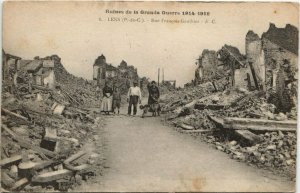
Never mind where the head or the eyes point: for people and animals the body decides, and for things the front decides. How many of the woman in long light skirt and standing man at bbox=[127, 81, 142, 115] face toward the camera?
2

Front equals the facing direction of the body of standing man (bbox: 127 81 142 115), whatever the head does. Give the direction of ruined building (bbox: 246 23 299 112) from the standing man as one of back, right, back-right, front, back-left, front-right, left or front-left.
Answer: left

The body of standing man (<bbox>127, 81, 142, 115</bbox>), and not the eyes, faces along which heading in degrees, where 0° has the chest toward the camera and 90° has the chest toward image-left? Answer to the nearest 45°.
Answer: approximately 0°

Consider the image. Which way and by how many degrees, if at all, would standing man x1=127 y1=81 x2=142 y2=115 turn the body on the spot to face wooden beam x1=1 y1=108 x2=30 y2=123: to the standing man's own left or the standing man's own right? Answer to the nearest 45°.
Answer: approximately 90° to the standing man's own right

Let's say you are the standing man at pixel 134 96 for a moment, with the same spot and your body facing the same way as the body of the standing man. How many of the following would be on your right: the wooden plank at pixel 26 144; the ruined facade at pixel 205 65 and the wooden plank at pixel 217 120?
1

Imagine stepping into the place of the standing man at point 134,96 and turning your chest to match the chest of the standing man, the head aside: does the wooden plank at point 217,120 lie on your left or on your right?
on your left
